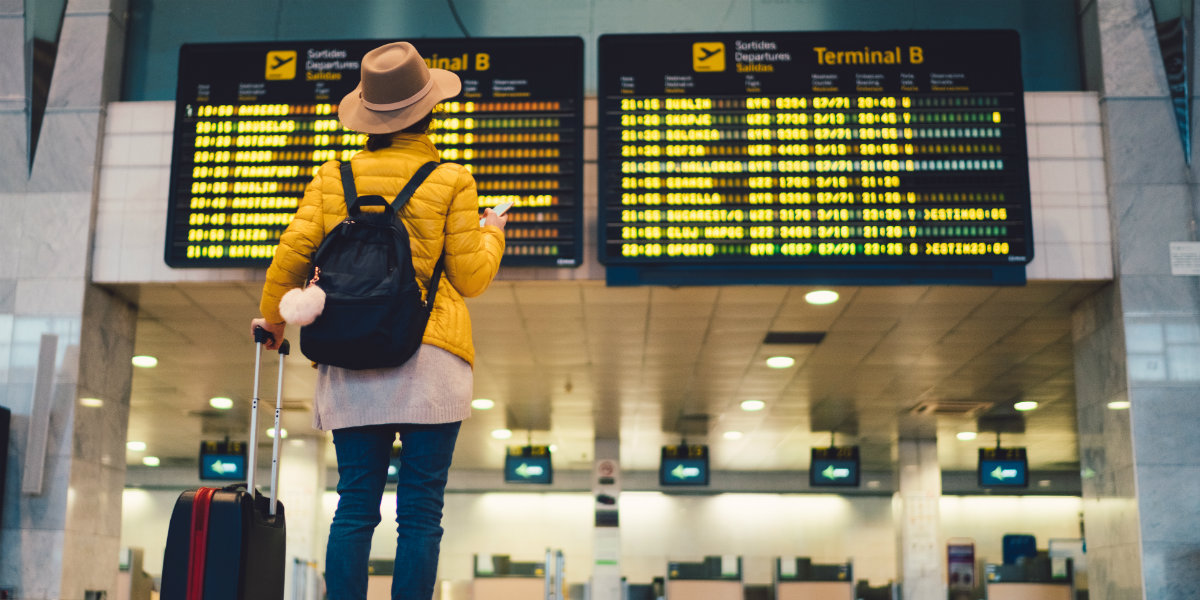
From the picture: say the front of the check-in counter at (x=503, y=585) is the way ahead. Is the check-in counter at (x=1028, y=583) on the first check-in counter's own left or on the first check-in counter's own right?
on the first check-in counter's own left

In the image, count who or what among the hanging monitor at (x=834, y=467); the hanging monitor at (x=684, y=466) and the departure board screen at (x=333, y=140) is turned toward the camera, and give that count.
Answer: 3

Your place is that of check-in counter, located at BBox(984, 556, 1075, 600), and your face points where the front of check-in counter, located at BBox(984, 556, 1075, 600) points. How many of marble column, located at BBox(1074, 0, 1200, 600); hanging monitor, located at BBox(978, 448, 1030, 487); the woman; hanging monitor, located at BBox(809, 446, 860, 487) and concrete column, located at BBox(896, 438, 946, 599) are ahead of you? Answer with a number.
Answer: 2

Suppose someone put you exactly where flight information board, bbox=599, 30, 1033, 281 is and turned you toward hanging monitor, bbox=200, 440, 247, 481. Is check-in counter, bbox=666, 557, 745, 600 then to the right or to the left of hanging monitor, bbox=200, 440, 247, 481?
right

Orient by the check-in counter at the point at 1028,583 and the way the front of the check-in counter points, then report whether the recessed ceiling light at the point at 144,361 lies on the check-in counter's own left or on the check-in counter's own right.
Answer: on the check-in counter's own right

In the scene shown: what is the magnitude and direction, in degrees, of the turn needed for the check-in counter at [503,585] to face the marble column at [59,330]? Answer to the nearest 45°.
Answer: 0° — it already faces it

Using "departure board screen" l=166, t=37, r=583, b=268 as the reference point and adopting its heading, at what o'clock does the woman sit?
The woman is roughly at 12 o'clock from the departure board screen.

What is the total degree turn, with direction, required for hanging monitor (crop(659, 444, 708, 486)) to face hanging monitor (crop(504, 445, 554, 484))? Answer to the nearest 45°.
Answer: approximately 90° to its right

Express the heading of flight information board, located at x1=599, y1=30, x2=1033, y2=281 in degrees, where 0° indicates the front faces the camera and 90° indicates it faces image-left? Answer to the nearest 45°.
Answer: approximately 0°

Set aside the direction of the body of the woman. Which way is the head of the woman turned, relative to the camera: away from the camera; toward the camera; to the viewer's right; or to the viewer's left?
away from the camera

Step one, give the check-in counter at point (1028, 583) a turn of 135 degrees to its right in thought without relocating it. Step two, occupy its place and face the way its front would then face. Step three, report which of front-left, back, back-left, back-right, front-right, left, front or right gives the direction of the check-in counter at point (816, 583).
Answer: front-left

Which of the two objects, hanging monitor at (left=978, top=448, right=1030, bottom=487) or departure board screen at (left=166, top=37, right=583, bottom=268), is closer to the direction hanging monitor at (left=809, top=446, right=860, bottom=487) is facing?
the departure board screen

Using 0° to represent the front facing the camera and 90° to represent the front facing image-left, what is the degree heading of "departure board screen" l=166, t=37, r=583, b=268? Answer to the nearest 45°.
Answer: approximately 0°
